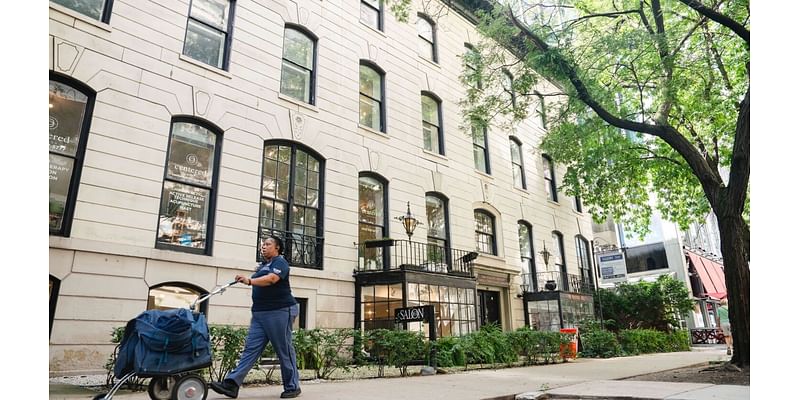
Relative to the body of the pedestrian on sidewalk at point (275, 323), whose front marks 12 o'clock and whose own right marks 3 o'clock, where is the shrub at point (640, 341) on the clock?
The shrub is roughly at 5 o'clock from the pedestrian on sidewalk.

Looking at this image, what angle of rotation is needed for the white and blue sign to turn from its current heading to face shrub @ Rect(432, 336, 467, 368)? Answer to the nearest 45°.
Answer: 0° — it already faces it

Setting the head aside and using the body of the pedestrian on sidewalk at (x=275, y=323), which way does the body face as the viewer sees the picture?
to the viewer's left

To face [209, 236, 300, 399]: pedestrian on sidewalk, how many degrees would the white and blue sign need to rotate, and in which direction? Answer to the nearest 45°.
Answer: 0° — it already faces them

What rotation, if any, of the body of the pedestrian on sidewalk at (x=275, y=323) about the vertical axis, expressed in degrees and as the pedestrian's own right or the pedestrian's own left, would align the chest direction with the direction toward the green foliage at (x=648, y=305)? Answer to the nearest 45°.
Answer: approximately 135° to the pedestrian's own right

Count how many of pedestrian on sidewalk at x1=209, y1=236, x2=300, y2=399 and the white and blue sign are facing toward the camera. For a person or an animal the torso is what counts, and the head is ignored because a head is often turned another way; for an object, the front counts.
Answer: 1

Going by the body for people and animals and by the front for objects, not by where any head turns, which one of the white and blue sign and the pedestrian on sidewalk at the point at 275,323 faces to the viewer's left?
the pedestrian on sidewalk

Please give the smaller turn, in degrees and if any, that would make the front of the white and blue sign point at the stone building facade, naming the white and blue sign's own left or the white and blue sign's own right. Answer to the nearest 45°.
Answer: approximately 45° to the white and blue sign's own right

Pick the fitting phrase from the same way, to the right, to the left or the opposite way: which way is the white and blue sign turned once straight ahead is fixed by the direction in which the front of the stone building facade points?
to the right
